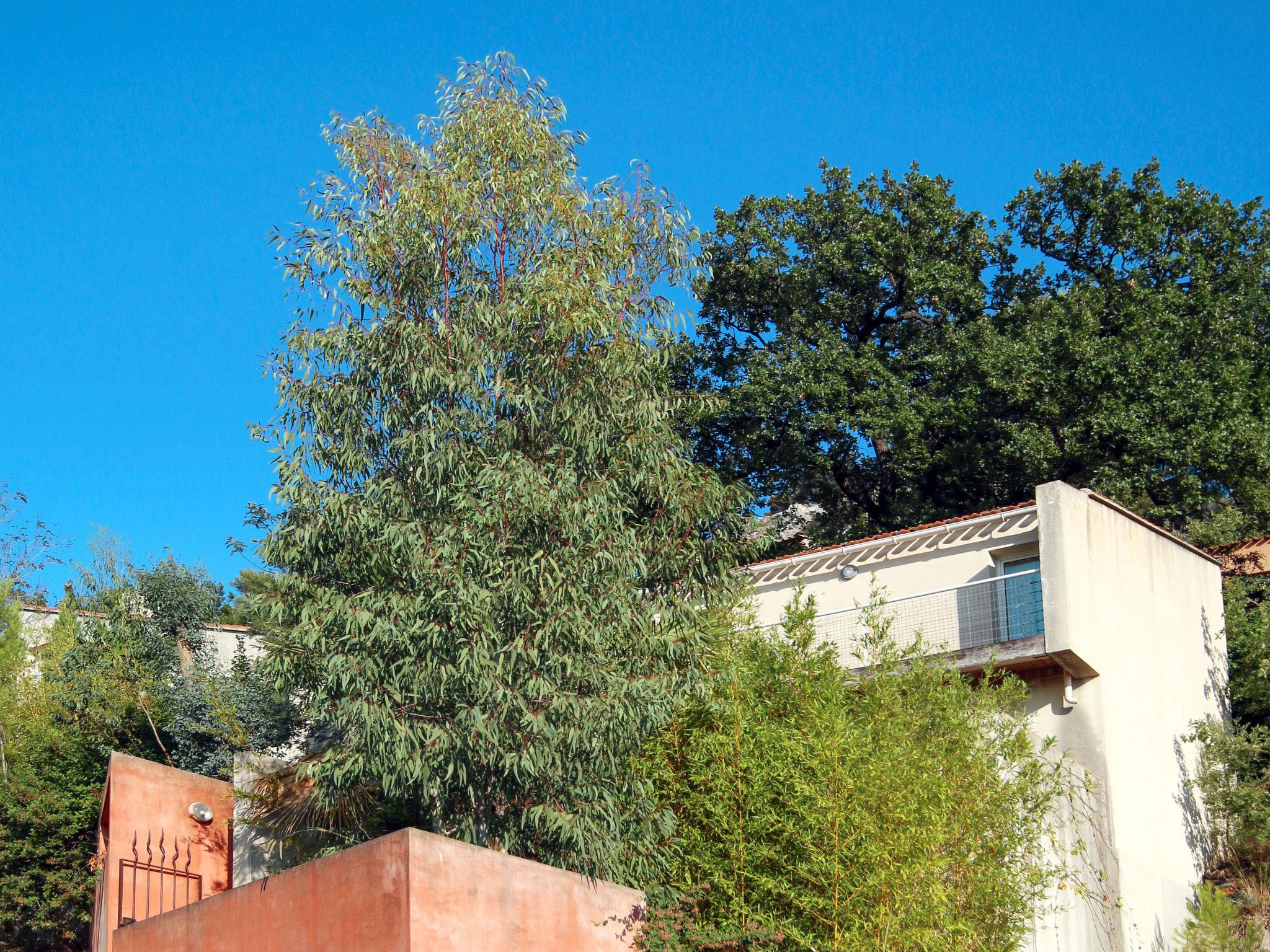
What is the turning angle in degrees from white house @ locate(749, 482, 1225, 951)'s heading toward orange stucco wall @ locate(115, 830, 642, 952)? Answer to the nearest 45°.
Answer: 0° — it already faces it

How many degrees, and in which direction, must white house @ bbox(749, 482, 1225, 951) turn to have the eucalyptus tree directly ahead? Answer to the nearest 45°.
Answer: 0° — it already faces it

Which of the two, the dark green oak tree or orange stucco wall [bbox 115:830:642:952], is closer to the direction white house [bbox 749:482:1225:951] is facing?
the orange stucco wall

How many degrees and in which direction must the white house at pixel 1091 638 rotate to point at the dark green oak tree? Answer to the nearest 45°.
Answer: approximately 135° to its right

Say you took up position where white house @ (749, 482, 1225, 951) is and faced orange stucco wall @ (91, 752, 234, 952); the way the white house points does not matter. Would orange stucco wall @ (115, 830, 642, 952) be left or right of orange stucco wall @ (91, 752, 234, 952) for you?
left

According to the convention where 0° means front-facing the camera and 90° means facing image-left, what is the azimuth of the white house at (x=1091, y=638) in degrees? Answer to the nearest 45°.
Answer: approximately 45°
